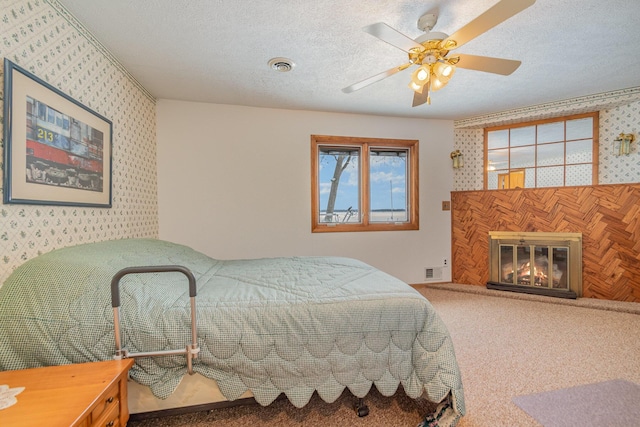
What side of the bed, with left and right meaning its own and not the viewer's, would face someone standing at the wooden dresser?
right

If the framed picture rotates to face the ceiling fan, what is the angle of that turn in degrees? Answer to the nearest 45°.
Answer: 0° — it already faces it

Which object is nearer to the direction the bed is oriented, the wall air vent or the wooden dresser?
the wall air vent

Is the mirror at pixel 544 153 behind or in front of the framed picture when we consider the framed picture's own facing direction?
in front

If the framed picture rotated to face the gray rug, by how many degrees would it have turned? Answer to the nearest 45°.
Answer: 0° — it already faces it

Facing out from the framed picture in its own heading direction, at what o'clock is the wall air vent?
The wall air vent is roughly at 11 o'clock from the framed picture.

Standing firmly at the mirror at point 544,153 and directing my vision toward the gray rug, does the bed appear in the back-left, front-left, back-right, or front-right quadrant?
front-right

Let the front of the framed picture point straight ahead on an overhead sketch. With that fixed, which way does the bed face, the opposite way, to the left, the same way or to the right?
the same way

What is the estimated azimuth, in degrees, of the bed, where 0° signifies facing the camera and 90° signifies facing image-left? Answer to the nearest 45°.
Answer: approximately 270°

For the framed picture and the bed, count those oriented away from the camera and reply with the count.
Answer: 0

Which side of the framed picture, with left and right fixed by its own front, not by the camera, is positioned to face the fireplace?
front

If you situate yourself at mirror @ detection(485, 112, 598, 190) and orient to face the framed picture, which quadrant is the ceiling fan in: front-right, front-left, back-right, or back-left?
front-left

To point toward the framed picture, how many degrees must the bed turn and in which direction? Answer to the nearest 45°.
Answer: approximately 135° to its left

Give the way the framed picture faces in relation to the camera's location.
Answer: facing the viewer and to the right of the viewer

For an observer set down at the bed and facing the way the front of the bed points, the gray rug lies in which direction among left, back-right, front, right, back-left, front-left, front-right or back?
front

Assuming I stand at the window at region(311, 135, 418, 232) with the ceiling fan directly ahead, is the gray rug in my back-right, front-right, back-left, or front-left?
front-left

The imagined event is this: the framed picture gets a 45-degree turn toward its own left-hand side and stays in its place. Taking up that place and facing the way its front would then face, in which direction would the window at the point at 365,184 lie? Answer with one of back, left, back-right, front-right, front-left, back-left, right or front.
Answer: front
